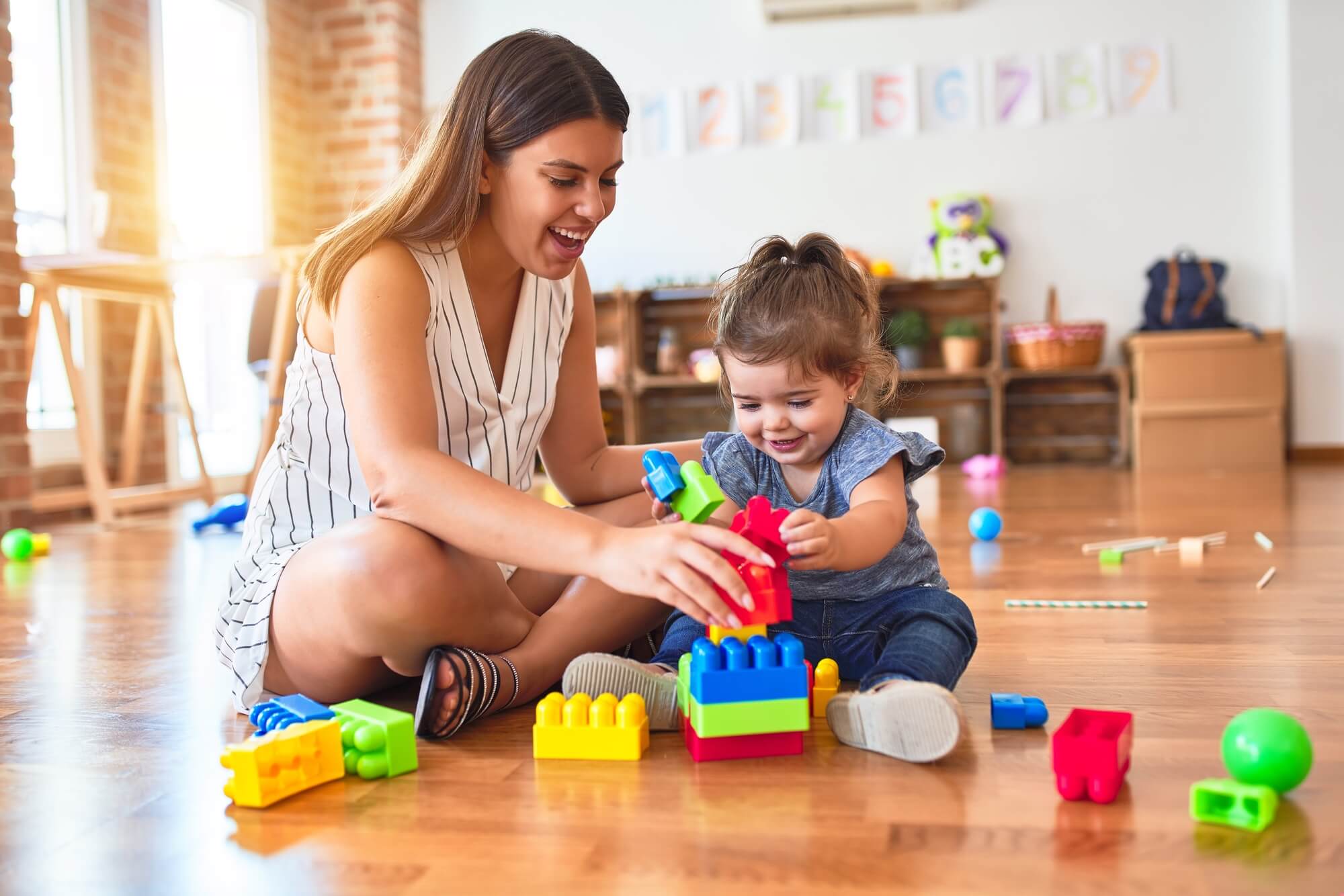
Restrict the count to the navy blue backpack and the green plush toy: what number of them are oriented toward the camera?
2

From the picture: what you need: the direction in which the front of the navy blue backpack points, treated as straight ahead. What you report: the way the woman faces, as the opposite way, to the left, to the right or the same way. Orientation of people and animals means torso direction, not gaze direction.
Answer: to the left

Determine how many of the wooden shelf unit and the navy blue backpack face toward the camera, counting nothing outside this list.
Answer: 2

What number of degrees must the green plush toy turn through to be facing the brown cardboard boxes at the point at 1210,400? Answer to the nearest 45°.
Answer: approximately 90° to its left

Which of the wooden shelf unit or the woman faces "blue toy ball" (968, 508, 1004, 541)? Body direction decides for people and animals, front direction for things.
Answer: the wooden shelf unit

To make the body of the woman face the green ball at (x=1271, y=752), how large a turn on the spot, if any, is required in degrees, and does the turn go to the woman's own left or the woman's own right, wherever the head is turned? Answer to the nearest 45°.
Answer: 0° — they already face it

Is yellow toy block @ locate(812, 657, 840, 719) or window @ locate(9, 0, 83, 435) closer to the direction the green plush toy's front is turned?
the yellow toy block

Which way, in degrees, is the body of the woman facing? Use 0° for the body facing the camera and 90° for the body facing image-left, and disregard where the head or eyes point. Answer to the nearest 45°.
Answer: approximately 315°

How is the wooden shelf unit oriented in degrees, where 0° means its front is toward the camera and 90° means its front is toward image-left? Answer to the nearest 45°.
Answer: approximately 0°
